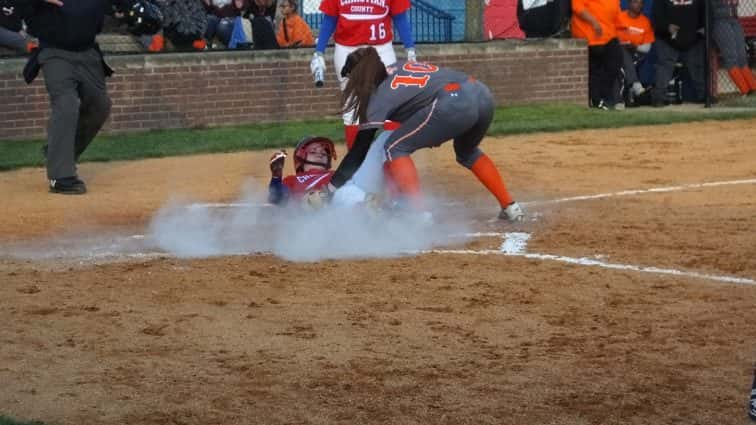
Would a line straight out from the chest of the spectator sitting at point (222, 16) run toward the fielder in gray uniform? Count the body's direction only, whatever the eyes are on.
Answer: yes

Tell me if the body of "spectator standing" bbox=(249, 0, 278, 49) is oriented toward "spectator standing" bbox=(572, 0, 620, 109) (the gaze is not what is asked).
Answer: no

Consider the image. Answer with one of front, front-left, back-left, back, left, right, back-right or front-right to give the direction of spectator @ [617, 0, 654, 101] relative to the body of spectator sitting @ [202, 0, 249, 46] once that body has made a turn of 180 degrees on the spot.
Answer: right

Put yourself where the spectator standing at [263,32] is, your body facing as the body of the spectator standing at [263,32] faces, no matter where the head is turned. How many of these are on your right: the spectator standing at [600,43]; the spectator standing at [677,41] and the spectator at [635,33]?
0

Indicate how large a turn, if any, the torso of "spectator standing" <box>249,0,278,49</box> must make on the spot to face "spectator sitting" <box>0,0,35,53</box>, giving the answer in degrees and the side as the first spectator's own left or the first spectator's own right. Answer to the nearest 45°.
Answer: approximately 45° to the first spectator's own right

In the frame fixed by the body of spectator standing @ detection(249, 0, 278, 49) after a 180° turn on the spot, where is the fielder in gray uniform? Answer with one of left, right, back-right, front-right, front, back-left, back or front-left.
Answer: back

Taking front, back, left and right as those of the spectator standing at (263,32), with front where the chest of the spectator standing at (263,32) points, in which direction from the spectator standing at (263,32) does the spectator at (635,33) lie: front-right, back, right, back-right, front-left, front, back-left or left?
left

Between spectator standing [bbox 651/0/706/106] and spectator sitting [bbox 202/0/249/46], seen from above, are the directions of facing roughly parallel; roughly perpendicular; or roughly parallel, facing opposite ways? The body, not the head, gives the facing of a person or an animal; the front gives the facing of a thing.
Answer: roughly parallel

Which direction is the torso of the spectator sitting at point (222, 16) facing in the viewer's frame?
toward the camera

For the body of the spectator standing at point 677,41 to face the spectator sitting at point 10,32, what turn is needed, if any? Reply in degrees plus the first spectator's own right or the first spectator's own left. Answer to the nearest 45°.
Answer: approximately 45° to the first spectator's own right

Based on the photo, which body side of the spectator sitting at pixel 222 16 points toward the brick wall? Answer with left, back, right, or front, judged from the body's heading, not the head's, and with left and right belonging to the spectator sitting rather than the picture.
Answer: front

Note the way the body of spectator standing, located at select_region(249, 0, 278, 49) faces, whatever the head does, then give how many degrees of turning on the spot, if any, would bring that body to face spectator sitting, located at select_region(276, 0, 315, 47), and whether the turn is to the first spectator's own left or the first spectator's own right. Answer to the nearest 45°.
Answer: approximately 135° to the first spectator's own left

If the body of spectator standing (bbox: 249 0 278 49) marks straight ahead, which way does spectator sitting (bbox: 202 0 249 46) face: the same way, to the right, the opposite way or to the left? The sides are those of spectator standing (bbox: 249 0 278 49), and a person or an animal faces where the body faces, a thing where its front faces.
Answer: the same way

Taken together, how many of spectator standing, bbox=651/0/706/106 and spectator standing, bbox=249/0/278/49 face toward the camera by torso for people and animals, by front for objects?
2
